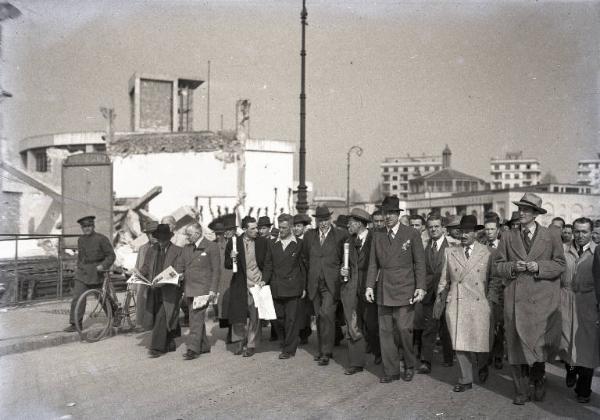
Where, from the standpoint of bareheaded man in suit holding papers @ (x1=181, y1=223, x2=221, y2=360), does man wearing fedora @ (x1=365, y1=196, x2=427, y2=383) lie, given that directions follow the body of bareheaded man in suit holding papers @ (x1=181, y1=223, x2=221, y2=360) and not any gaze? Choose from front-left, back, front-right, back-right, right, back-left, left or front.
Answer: left

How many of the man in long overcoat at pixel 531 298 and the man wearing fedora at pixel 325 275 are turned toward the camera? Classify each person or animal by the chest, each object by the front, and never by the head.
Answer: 2

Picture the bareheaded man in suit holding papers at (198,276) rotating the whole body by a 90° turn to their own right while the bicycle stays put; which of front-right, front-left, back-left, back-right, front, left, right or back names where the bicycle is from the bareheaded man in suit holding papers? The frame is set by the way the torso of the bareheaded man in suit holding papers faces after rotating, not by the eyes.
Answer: front

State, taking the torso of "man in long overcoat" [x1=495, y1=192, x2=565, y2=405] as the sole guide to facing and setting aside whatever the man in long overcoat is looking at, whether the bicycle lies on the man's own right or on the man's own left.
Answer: on the man's own right

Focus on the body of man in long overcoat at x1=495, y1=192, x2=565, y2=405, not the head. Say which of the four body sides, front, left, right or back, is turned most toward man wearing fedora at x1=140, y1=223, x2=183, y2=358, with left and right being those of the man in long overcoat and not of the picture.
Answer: right

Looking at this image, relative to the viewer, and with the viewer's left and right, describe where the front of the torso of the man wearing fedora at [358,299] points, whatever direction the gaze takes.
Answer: facing the viewer and to the left of the viewer

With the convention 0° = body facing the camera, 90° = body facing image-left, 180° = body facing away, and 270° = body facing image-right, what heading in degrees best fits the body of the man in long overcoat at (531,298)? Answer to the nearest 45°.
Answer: approximately 0°

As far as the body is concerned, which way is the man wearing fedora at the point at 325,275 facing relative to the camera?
toward the camera

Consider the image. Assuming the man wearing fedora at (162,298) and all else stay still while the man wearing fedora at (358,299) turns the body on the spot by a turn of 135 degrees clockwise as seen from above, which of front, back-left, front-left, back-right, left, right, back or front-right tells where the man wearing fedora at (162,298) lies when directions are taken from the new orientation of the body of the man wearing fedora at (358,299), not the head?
left
